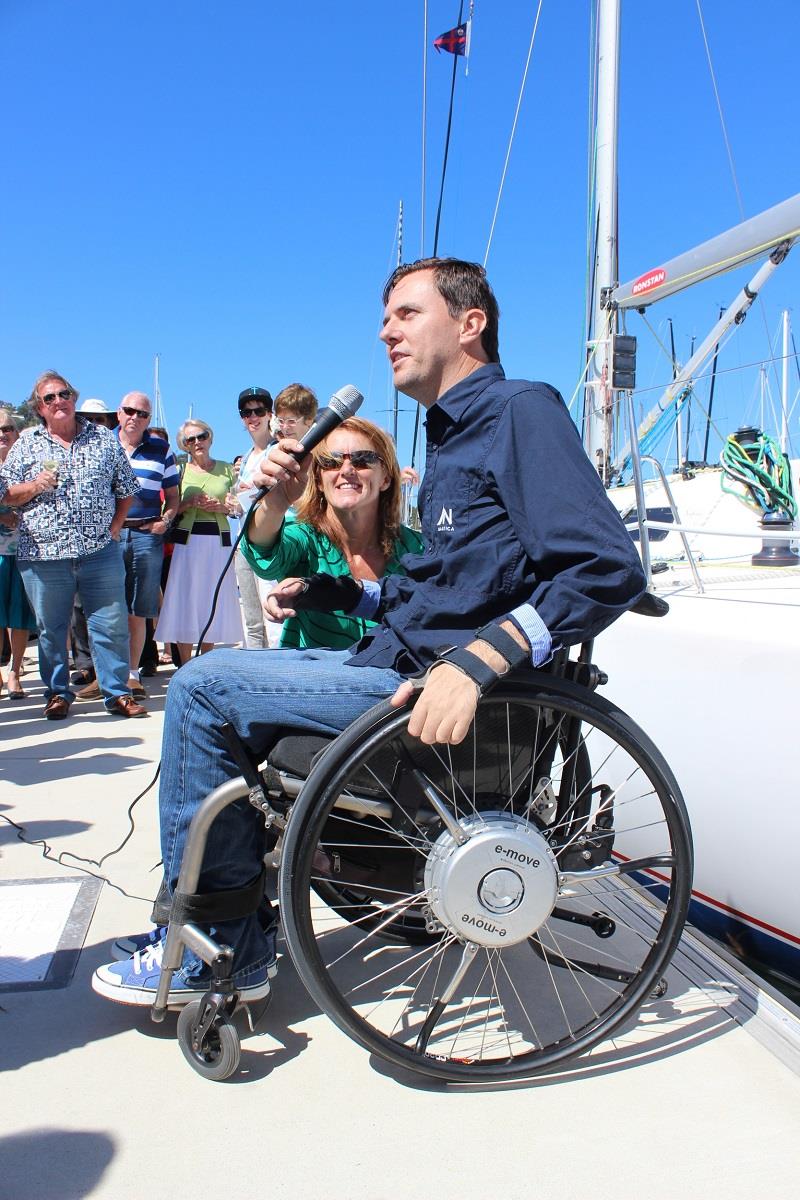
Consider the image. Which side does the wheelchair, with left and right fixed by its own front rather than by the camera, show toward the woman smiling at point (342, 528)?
right

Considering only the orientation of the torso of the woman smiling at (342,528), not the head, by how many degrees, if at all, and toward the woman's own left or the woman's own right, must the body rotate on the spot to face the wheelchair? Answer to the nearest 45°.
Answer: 0° — they already face it

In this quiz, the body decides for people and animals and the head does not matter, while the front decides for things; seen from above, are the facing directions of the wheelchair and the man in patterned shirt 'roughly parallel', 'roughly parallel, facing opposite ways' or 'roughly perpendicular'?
roughly perpendicular

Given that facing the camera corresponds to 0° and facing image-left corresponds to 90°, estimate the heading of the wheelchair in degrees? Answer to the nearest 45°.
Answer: approximately 90°

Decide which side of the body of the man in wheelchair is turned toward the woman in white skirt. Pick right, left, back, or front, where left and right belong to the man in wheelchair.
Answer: right

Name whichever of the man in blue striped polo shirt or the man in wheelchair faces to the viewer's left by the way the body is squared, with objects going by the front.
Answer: the man in wheelchair

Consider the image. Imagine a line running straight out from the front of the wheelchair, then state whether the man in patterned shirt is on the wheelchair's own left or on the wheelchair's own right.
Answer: on the wheelchair's own right

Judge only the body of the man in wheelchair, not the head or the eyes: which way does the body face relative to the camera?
to the viewer's left

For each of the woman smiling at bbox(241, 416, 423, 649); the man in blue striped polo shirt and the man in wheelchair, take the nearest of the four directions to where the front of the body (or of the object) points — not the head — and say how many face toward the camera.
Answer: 2

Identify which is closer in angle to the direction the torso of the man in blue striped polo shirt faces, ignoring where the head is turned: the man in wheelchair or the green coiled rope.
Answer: the man in wheelchair

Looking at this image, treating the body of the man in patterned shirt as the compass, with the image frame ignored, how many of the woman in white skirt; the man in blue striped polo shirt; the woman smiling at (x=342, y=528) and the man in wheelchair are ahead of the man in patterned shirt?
2
